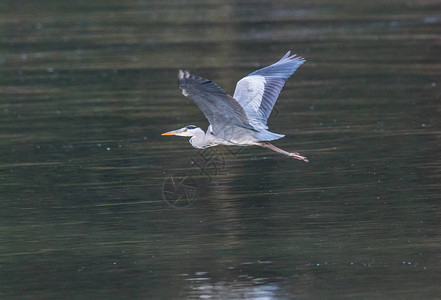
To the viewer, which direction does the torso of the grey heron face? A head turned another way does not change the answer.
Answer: to the viewer's left
